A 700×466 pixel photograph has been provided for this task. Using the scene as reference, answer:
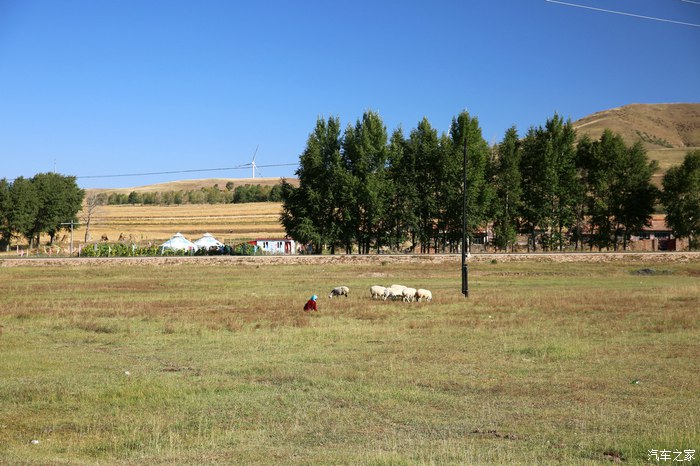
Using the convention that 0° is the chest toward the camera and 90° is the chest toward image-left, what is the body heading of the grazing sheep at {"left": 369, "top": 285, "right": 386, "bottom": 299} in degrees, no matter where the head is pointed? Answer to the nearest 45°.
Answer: approximately 90°

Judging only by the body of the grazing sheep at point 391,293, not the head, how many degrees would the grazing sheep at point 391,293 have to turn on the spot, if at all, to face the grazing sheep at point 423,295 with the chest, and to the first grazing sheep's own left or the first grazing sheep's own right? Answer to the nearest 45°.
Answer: approximately 135° to the first grazing sheep's own left

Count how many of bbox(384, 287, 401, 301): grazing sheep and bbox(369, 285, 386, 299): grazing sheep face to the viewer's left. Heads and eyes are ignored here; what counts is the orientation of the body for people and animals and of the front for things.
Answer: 2

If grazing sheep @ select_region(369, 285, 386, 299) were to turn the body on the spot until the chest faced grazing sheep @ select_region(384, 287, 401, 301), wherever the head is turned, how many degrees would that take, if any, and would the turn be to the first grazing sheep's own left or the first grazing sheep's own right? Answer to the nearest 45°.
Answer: approximately 135° to the first grazing sheep's own left

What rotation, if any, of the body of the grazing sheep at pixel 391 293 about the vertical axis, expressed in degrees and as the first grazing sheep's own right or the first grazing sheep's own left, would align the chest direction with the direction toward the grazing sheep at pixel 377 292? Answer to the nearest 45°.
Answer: approximately 45° to the first grazing sheep's own right

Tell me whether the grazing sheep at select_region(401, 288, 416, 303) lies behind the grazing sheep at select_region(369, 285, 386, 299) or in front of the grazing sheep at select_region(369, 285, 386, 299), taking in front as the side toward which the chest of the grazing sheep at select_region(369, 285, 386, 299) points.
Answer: behind

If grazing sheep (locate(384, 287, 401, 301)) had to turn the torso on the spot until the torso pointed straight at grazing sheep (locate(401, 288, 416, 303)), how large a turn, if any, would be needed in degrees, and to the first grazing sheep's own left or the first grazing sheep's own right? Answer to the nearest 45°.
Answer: approximately 135° to the first grazing sheep's own left

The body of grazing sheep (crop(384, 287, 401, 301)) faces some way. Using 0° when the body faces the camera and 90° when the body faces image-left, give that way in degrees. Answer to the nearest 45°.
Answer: approximately 90°

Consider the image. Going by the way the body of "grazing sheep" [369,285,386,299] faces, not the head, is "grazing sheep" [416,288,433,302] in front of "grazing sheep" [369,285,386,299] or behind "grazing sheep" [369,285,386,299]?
behind
